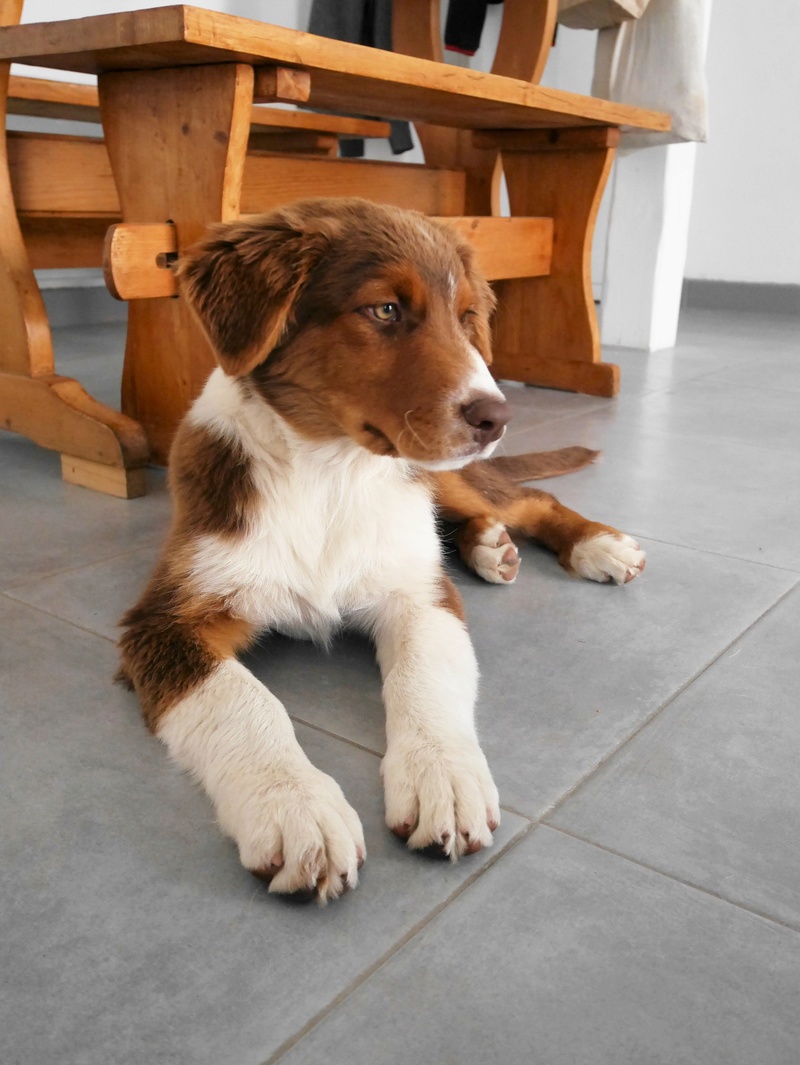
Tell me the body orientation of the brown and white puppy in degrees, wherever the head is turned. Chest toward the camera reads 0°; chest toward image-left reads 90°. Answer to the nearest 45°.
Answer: approximately 0°

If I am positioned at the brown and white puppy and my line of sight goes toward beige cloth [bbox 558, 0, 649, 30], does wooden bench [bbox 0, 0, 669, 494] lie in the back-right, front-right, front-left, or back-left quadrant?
front-left

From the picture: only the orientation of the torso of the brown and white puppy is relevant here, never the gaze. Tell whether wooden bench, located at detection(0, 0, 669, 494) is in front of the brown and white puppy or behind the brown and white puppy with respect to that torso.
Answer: behind

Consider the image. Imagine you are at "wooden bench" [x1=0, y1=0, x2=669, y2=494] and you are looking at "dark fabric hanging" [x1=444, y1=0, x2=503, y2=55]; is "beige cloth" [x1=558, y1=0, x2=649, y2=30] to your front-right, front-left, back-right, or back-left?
front-right

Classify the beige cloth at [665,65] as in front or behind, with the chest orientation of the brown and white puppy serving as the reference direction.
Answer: behind

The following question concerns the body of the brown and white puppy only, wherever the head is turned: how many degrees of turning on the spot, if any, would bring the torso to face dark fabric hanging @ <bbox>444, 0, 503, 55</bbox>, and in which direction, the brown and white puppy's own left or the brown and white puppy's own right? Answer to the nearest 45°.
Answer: approximately 180°

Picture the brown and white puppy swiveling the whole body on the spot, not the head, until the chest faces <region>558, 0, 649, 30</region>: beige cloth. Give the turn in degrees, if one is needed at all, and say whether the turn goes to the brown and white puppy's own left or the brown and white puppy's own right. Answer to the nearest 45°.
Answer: approximately 180°

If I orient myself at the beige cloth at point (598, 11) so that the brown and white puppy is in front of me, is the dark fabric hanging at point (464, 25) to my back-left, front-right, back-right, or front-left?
back-right

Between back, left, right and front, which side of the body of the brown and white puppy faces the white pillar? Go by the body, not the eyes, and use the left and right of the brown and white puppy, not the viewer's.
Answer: back

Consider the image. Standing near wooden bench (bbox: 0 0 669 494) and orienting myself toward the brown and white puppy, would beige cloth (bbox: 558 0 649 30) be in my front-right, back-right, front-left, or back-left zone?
back-left
